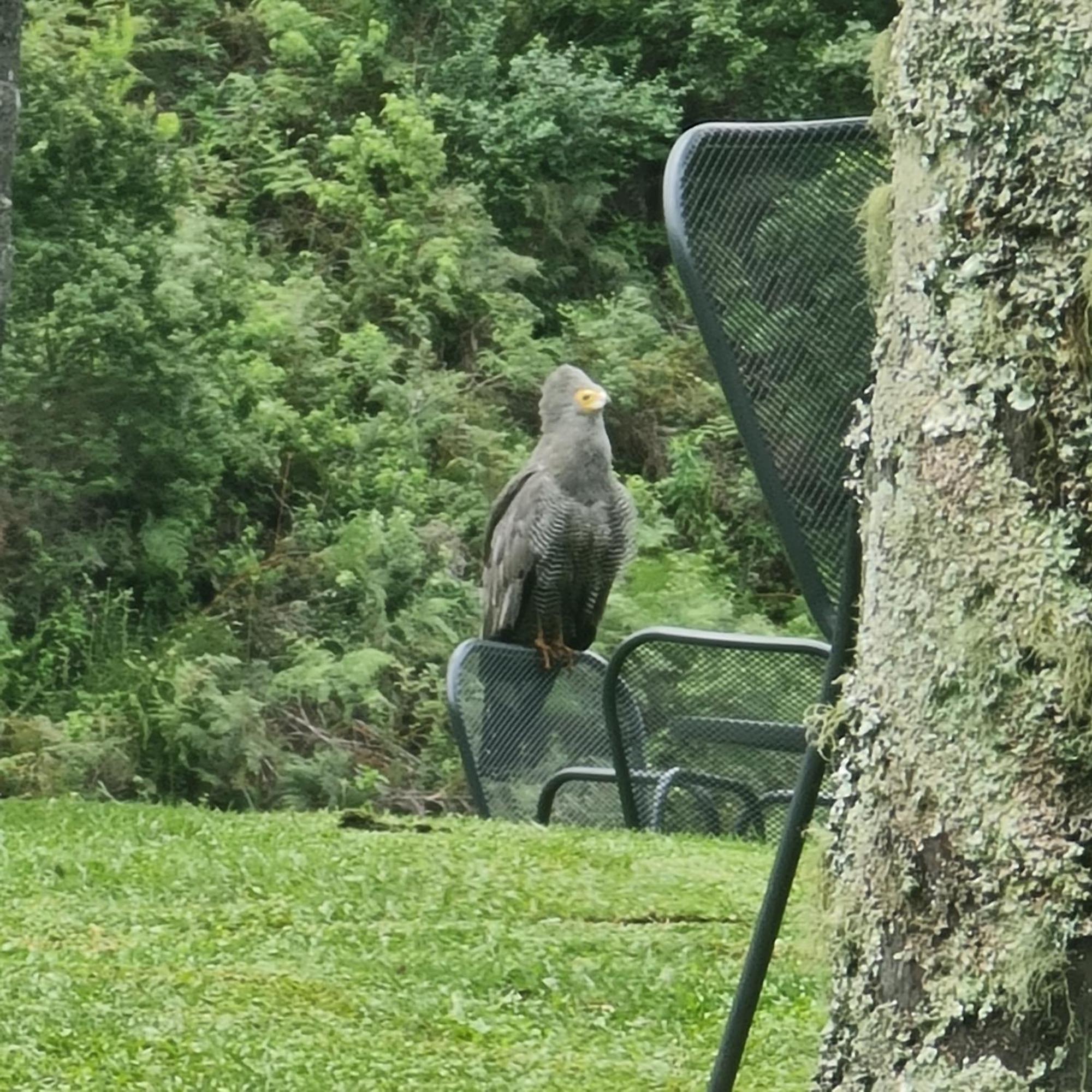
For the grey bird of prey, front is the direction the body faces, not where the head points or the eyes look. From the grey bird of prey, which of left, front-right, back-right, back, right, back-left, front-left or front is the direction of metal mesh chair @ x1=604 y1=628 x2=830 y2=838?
front-right

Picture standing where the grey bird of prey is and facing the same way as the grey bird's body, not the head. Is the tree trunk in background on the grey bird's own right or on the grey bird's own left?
on the grey bird's own right
